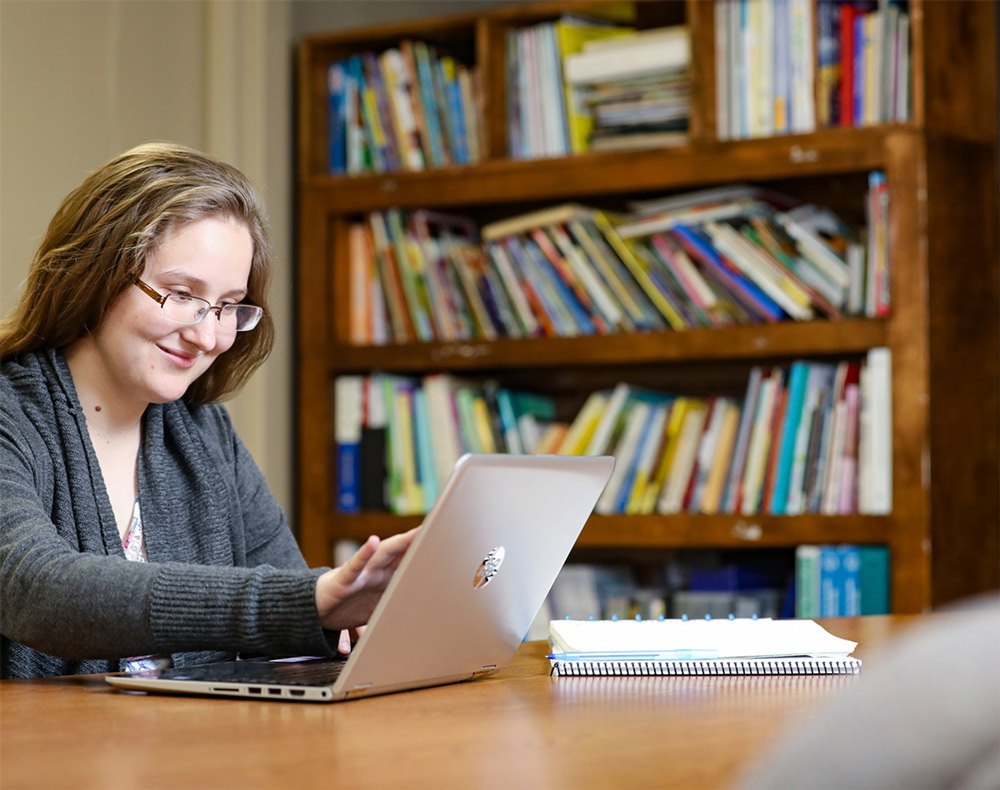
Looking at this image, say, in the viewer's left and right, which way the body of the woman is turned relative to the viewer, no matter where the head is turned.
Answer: facing the viewer and to the right of the viewer

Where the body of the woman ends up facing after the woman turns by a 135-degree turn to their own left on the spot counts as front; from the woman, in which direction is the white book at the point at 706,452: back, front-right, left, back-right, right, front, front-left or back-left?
front-right

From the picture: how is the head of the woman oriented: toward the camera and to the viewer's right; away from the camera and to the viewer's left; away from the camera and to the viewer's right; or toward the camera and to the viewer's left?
toward the camera and to the viewer's right

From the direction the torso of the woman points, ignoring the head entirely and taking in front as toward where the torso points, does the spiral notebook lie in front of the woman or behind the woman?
in front

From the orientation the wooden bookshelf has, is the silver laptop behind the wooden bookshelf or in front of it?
in front

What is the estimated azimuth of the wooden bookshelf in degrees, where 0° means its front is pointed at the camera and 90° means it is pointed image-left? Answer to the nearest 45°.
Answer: approximately 45°

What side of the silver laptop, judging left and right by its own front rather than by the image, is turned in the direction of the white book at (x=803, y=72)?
right

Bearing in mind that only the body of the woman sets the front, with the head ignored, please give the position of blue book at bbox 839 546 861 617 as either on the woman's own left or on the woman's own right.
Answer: on the woman's own left

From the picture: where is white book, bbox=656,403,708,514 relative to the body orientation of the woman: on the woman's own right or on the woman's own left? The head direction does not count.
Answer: on the woman's own left

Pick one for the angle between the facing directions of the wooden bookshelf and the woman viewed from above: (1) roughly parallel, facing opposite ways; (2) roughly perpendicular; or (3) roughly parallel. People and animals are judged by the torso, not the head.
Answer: roughly perpendicular

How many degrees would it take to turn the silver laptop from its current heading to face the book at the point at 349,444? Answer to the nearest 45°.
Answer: approximately 45° to its right

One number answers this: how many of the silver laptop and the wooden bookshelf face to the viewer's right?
0

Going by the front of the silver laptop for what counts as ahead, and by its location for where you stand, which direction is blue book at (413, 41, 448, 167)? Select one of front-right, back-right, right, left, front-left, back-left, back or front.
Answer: front-right

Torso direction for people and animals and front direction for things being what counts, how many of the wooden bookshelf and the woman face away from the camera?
0

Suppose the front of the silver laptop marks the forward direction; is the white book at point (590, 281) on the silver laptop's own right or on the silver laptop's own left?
on the silver laptop's own right

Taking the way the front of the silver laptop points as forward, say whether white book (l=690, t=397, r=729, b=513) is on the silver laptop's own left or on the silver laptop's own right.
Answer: on the silver laptop's own right

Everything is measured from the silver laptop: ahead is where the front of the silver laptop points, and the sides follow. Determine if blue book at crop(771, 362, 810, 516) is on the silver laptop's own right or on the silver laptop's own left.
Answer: on the silver laptop's own right

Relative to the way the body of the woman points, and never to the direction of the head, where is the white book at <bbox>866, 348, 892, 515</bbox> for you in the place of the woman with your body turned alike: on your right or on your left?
on your left

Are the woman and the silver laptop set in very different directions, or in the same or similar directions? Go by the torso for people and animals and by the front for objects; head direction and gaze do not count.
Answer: very different directions

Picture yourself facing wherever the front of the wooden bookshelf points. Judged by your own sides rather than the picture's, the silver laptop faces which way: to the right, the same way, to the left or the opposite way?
to the right
